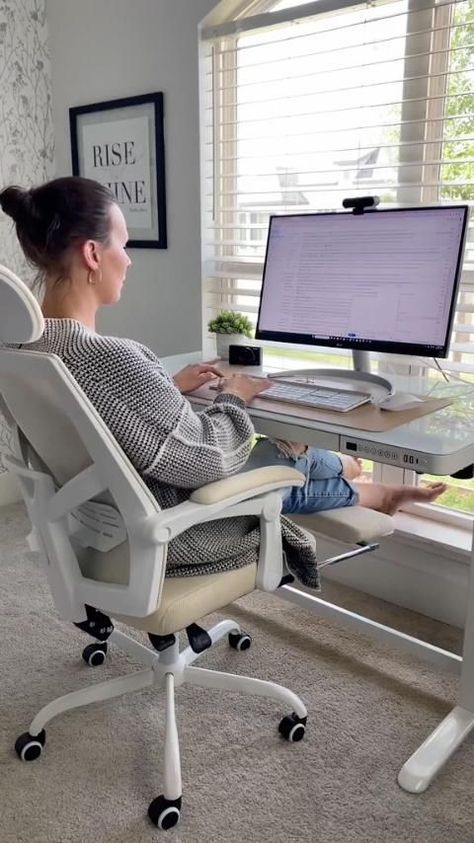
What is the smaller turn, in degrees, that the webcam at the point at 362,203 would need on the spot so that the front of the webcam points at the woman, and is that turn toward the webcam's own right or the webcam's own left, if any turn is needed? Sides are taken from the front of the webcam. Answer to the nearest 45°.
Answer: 0° — it already faces them

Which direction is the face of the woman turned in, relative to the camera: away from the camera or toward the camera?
away from the camera

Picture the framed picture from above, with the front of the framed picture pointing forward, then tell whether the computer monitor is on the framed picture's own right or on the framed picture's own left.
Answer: on the framed picture's own left

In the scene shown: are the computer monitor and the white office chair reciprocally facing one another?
yes

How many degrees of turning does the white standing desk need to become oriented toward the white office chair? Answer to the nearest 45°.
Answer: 0° — it already faces it

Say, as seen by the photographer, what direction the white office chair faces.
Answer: facing away from the viewer and to the right of the viewer
